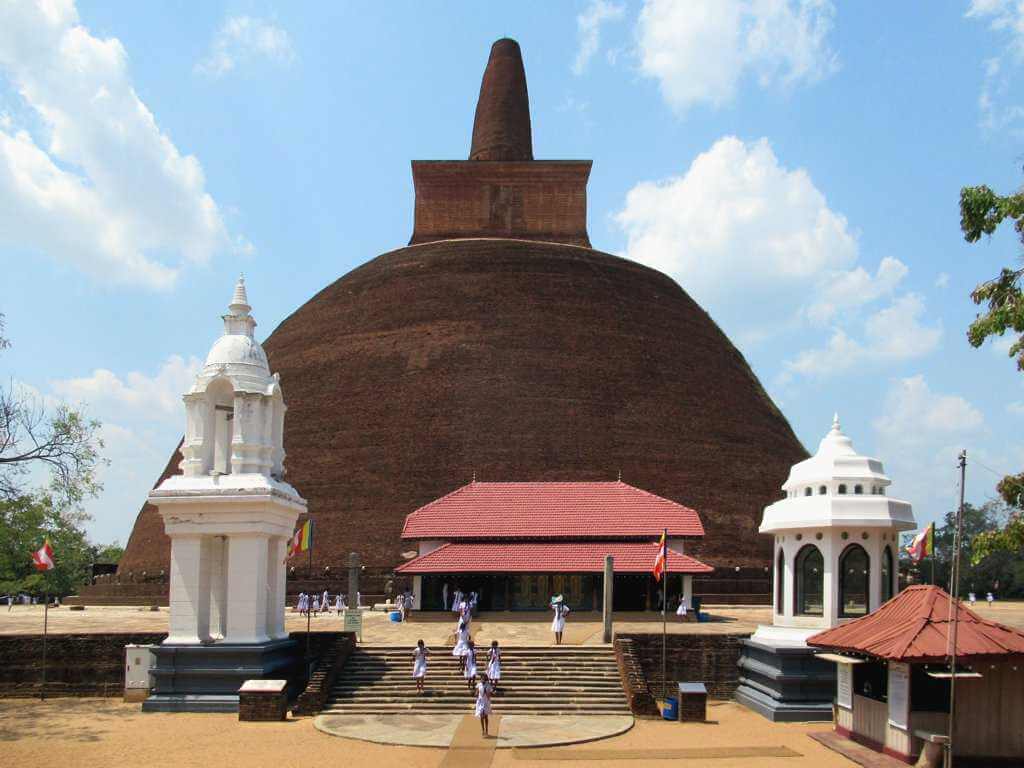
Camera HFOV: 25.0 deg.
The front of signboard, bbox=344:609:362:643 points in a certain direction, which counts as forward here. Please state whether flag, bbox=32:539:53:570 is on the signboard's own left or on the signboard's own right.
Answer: on the signboard's own right

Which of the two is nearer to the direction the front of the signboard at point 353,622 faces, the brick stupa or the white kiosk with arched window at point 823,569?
the white kiosk with arched window

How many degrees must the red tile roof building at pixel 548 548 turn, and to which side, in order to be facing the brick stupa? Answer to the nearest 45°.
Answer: approximately 180°

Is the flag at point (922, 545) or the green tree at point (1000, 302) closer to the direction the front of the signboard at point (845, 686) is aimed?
the green tree
